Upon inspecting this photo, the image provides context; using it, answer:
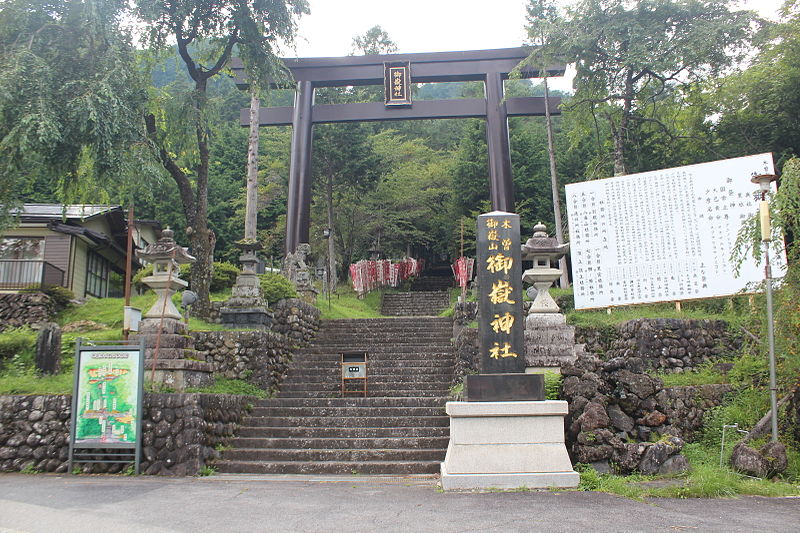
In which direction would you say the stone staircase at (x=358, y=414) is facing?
toward the camera

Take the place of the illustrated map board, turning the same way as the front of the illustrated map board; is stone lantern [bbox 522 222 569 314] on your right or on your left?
on your left

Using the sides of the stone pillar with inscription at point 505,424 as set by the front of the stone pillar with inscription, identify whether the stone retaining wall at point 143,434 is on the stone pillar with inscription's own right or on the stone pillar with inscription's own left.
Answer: on the stone pillar with inscription's own right

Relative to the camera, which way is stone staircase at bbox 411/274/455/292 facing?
toward the camera

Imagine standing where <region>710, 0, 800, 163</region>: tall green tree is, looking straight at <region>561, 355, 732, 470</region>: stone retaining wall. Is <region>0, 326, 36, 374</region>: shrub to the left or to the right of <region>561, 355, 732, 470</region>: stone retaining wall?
right

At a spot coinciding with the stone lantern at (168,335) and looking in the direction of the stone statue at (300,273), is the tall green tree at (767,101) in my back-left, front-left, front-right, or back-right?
front-right

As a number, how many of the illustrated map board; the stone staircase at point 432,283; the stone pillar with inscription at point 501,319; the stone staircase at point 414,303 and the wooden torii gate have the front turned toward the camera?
5

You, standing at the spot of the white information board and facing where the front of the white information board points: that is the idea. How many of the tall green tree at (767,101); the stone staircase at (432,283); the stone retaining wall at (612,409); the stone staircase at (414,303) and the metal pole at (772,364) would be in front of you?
2

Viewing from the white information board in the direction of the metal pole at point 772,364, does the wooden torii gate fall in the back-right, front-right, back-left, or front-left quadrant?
back-right

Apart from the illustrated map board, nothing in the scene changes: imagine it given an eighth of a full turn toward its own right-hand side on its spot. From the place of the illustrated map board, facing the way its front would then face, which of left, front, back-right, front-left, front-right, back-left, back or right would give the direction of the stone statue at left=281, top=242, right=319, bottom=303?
back

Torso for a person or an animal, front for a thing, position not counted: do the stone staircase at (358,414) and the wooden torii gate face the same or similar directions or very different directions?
same or similar directions

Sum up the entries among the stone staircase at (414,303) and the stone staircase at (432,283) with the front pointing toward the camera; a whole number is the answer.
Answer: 2

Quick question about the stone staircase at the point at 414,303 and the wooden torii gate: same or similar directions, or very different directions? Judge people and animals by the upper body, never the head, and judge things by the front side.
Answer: same or similar directions

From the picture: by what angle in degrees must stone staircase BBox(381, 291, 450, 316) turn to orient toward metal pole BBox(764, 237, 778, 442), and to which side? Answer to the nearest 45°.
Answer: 0° — it already faces it

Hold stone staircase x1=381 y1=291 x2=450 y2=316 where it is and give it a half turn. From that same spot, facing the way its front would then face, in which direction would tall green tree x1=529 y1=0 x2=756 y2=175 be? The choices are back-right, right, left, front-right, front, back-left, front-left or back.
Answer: back-right

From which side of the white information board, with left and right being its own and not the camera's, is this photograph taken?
front

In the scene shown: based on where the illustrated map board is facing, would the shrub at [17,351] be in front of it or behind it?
behind

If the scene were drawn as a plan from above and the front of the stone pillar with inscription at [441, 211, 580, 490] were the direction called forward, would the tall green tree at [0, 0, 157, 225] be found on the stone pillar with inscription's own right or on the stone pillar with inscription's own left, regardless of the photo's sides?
on the stone pillar with inscription's own right
